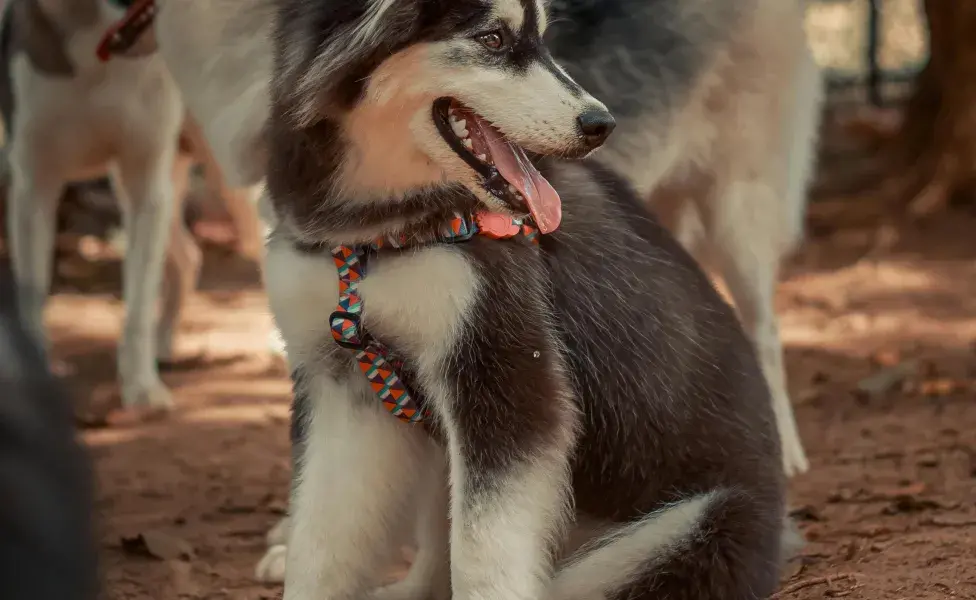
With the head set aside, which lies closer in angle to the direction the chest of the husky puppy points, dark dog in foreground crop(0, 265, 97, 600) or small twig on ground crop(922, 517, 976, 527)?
the dark dog in foreground

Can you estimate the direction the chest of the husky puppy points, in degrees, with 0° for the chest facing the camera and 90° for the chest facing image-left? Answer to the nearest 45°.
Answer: approximately 45°

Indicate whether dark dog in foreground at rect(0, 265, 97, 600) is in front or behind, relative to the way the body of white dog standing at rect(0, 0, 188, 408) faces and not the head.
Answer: in front
